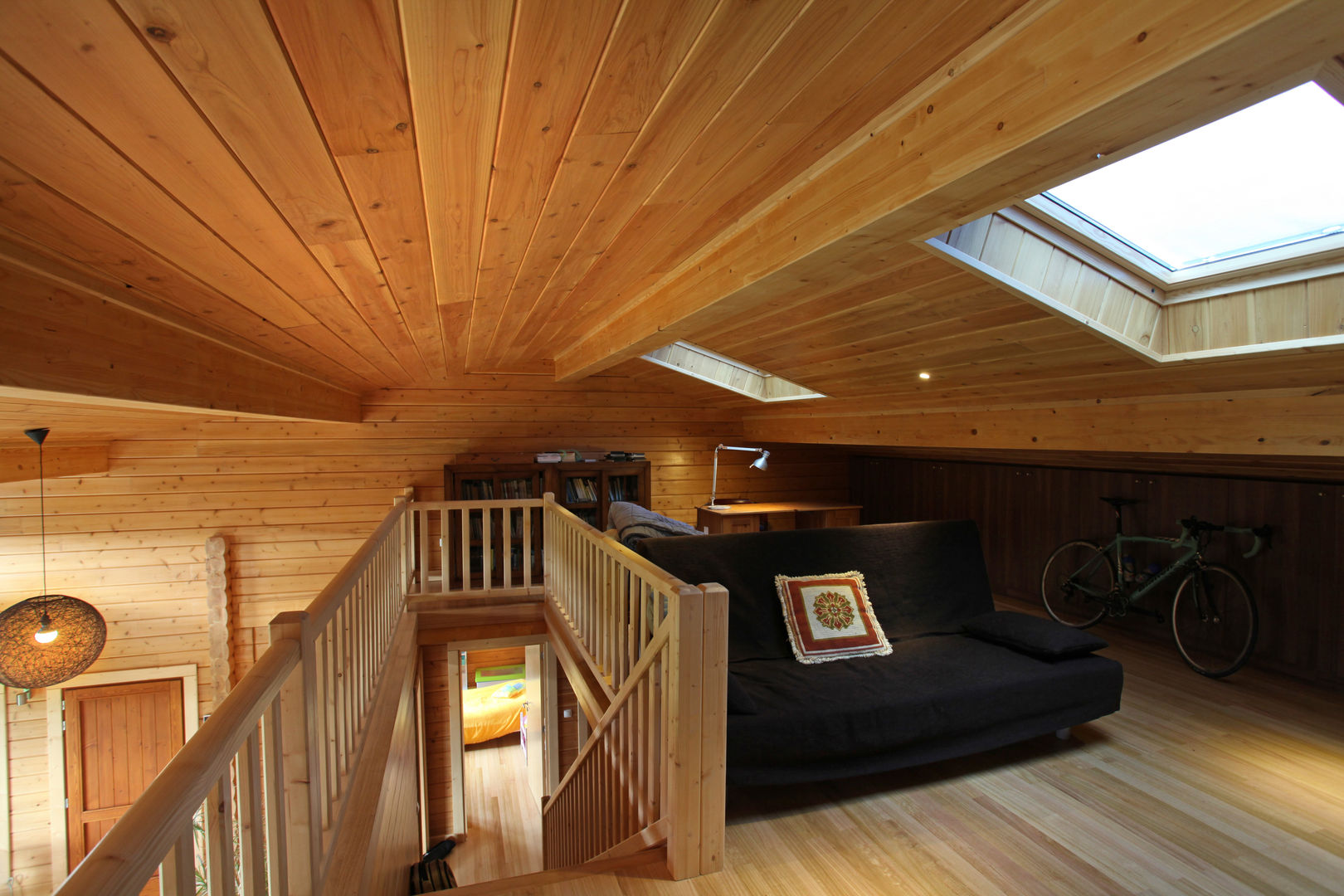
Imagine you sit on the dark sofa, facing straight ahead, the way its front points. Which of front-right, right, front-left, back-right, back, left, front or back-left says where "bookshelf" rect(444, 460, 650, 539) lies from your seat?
back

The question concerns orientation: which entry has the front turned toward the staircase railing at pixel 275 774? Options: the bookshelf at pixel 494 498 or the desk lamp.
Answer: the bookshelf

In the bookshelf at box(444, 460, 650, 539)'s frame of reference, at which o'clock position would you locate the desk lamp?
The desk lamp is roughly at 9 o'clock from the bookshelf.

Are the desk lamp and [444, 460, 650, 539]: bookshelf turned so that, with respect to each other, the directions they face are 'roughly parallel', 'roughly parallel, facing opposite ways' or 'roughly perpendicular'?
roughly perpendicular

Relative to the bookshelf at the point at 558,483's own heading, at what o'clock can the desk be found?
The desk is roughly at 9 o'clock from the bookshelf.

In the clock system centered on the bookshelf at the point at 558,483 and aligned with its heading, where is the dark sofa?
The dark sofa is roughly at 11 o'clock from the bookshelf.

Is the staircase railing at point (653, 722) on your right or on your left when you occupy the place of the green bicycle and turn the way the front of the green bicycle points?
on your right

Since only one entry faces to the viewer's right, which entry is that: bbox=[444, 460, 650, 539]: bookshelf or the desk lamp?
the desk lamp

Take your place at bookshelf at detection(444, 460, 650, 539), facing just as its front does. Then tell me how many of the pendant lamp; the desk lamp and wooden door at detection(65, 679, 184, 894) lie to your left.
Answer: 1

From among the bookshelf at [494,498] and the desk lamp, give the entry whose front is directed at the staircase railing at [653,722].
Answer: the bookshelf

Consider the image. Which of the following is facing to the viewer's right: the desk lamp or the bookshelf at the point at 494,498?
the desk lamp
